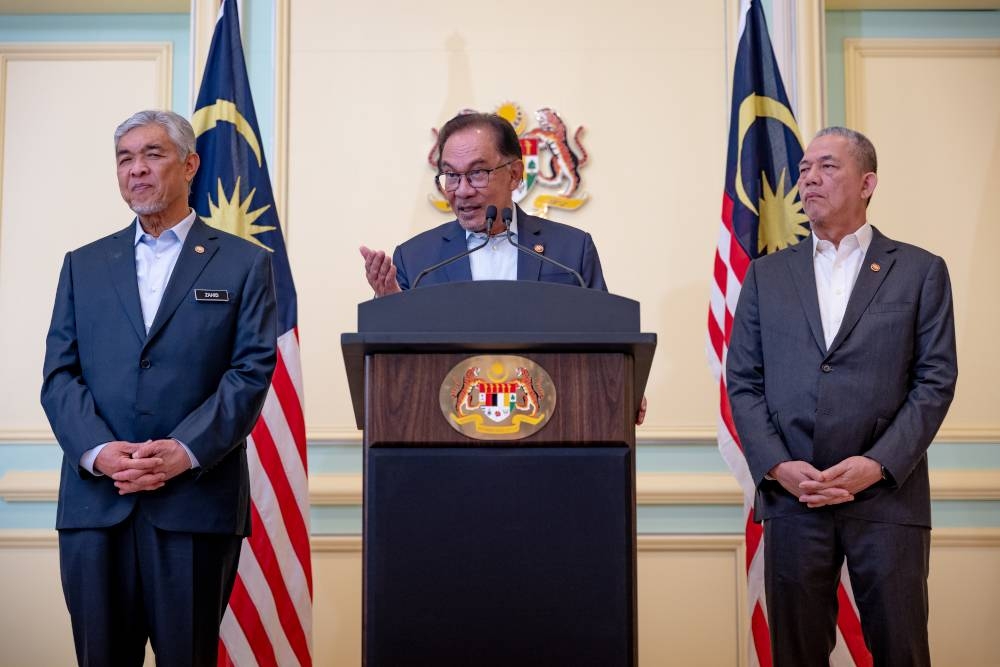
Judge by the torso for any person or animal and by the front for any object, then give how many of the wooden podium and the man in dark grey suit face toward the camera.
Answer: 2

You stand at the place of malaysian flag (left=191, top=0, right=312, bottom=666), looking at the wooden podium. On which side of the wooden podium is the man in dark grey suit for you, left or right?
left

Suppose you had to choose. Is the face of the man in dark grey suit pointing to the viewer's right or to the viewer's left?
to the viewer's left

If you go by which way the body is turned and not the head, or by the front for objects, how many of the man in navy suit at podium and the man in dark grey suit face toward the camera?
2

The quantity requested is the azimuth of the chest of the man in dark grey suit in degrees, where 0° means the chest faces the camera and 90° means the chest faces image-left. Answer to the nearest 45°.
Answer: approximately 0°

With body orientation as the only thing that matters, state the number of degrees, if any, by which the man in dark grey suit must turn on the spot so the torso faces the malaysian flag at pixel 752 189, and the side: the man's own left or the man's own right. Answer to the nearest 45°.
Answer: approximately 180°

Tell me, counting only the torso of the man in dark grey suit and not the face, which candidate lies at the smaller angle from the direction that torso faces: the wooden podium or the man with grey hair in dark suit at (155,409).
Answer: the wooden podium

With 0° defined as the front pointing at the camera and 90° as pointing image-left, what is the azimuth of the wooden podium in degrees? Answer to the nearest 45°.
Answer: approximately 0°

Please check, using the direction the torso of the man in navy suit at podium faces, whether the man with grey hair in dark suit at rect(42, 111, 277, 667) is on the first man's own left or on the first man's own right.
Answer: on the first man's own right

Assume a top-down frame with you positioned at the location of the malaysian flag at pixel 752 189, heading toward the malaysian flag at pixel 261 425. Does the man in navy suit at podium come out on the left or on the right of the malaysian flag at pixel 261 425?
left

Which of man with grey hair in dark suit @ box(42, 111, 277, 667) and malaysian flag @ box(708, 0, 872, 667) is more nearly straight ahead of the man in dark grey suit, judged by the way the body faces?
the man with grey hair in dark suit

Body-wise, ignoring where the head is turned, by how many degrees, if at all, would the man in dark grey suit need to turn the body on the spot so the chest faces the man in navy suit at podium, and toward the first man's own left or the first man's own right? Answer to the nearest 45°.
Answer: approximately 90° to the first man's own right
